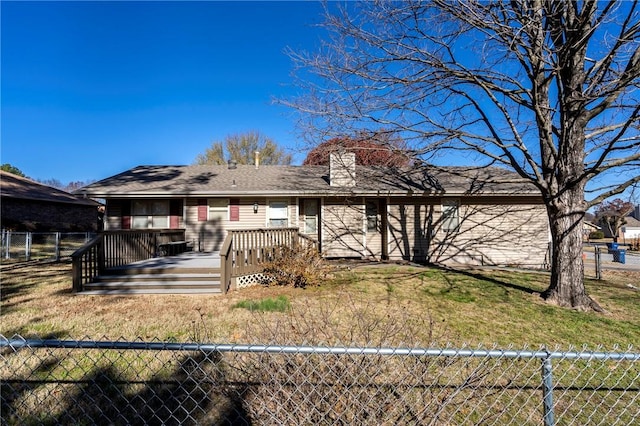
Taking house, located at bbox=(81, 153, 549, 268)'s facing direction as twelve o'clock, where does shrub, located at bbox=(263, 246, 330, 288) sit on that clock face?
The shrub is roughly at 1 o'clock from the house.

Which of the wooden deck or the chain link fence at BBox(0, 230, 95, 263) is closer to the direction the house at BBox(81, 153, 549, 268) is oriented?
the wooden deck

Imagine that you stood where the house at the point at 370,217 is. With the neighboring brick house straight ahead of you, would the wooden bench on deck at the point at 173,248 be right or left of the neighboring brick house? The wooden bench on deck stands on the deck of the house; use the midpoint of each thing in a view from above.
left

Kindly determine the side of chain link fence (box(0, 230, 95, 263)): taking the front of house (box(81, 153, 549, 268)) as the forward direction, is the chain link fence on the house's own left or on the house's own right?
on the house's own right

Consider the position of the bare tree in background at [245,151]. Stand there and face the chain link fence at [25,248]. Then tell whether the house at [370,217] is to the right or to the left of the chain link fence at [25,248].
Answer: left
